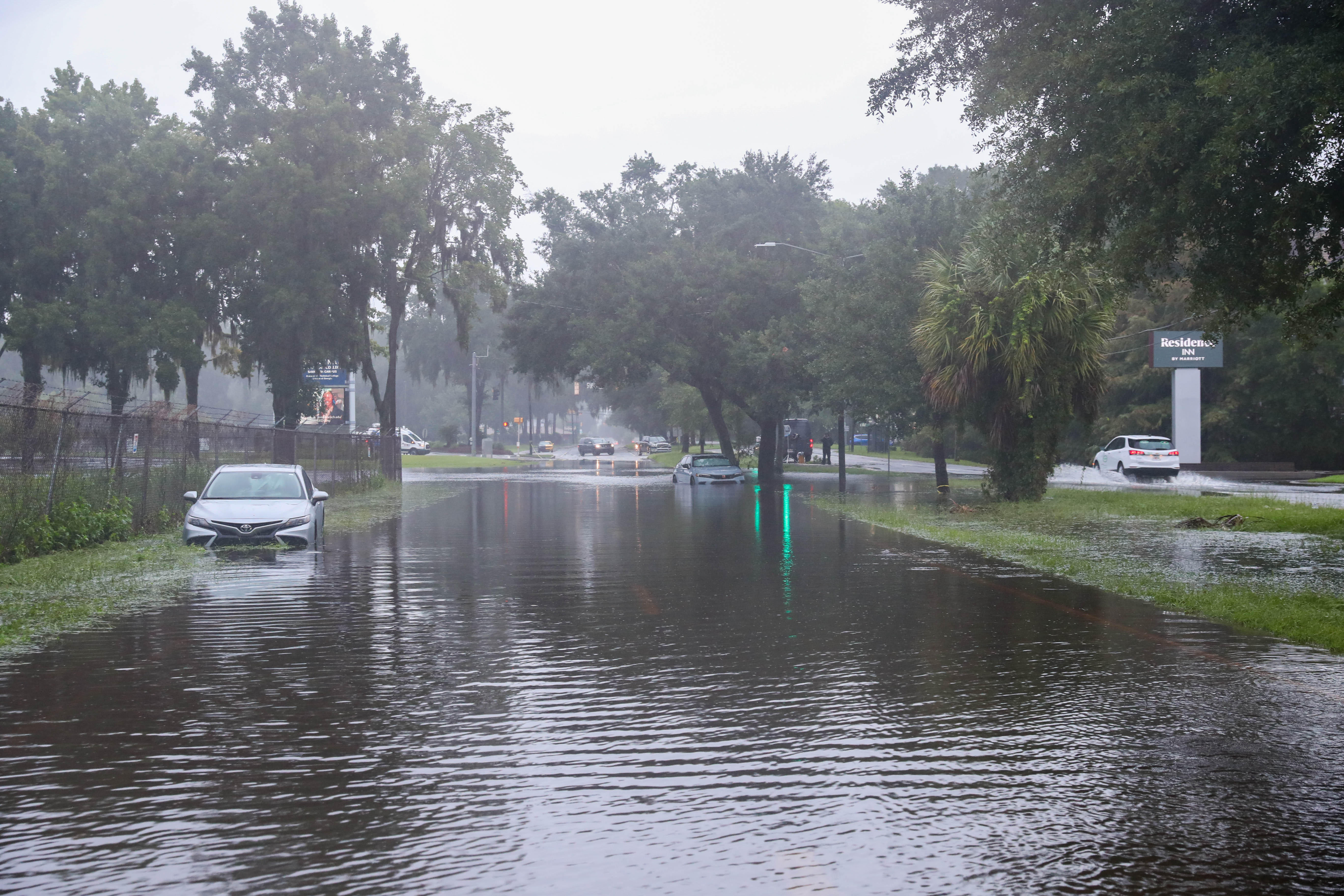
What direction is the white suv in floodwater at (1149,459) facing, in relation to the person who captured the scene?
facing away from the viewer and to the left of the viewer

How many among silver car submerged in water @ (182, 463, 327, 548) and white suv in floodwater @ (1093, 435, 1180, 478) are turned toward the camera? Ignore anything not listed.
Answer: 1

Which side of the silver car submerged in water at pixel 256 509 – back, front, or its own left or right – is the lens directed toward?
front

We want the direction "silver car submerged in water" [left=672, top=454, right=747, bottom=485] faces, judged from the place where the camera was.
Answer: facing the viewer and to the right of the viewer

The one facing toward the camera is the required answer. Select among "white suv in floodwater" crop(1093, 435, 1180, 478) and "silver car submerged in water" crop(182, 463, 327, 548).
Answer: the silver car submerged in water
